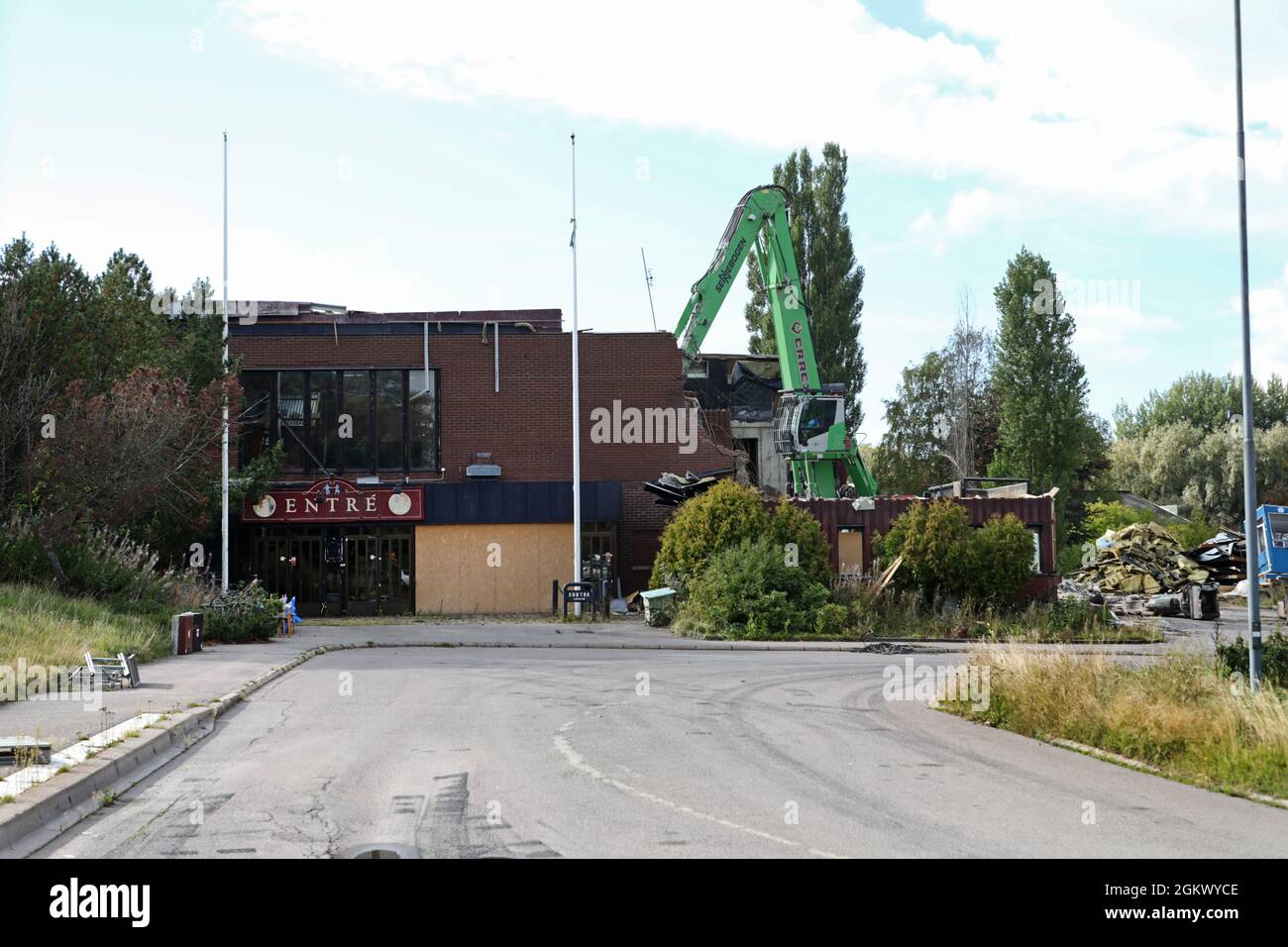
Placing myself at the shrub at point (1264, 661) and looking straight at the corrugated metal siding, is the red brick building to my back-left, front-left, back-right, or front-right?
front-left

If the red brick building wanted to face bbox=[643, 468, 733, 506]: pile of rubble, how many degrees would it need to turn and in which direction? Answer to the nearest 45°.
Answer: approximately 45° to its left

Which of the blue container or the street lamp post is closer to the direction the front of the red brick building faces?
the street lamp post

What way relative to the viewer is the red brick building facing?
toward the camera

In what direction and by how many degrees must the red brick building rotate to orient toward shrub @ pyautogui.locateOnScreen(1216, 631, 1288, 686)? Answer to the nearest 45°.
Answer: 0° — it already faces it

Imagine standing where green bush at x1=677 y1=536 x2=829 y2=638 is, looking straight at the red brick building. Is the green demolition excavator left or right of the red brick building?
right

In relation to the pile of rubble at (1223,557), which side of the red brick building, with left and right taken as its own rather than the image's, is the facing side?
left

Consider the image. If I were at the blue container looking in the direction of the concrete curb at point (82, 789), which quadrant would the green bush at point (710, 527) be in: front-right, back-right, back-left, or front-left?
front-right

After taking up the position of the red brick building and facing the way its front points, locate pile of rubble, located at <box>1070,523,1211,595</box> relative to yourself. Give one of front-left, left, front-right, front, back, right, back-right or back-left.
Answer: left

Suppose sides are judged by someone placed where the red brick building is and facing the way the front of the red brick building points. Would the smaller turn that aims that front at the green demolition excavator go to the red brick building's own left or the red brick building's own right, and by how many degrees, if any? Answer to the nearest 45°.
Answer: approximately 90° to the red brick building's own left

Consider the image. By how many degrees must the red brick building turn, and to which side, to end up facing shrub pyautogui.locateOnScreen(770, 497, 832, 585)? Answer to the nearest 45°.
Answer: approximately 45° to its left

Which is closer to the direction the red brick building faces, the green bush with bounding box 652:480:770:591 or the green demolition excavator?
the green bush

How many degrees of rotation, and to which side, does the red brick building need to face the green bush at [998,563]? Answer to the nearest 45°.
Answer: approximately 45° to its left

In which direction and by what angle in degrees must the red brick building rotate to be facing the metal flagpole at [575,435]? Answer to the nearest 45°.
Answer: approximately 45° to its left
